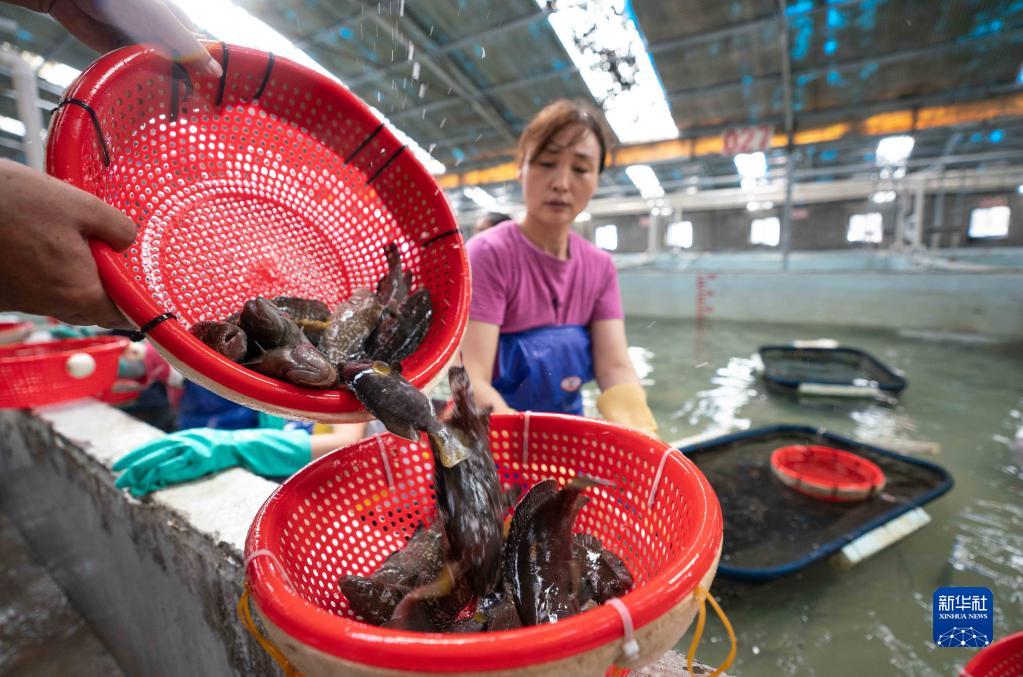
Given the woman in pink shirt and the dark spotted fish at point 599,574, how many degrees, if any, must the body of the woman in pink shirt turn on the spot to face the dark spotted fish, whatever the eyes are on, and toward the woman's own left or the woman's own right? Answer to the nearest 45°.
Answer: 0° — they already face it

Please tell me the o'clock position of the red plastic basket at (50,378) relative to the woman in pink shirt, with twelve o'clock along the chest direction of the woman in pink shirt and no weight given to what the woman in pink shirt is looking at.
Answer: The red plastic basket is roughly at 3 o'clock from the woman in pink shirt.

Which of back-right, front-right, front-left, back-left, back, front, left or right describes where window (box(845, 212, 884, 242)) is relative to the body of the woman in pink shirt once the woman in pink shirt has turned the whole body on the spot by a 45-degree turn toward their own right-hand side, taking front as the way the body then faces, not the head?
back

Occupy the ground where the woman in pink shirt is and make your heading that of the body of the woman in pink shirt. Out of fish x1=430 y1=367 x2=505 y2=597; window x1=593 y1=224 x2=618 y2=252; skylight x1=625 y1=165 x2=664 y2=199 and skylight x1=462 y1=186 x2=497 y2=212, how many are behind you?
3

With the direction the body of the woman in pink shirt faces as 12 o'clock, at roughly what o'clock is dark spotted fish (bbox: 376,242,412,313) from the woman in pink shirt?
The dark spotted fish is roughly at 1 o'clock from the woman in pink shirt.

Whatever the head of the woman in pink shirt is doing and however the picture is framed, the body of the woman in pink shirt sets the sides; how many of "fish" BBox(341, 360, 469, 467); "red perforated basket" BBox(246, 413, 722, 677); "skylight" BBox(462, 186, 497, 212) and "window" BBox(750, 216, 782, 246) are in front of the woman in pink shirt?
2

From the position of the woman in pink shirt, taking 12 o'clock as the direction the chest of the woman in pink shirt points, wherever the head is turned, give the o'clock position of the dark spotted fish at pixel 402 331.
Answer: The dark spotted fish is roughly at 1 o'clock from the woman in pink shirt.

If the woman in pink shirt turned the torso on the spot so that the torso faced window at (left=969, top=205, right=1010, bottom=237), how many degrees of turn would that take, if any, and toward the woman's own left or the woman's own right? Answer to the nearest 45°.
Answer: approximately 135° to the woman's own left

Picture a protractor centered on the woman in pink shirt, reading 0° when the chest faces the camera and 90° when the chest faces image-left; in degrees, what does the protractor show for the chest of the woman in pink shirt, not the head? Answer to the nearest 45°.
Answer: approximately 0°
